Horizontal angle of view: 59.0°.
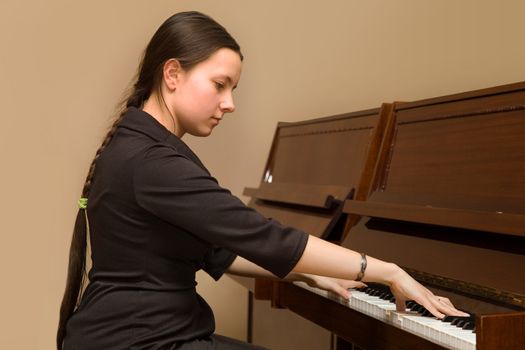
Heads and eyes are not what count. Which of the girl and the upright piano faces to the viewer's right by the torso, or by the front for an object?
the girl

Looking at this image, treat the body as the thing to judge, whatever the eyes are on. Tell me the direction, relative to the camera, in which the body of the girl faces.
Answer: to the viewer's right

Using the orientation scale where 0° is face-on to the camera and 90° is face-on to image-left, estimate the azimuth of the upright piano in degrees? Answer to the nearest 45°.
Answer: approximately 45°

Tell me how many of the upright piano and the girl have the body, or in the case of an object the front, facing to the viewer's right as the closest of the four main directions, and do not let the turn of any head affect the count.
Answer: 1

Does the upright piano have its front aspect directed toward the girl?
yes
